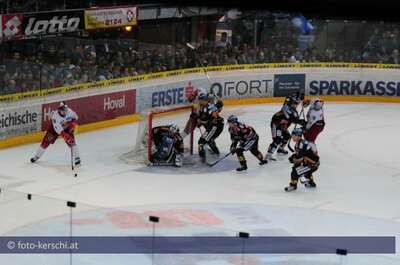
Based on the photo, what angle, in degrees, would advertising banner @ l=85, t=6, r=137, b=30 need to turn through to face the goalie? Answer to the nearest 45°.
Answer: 0° — it already faces them

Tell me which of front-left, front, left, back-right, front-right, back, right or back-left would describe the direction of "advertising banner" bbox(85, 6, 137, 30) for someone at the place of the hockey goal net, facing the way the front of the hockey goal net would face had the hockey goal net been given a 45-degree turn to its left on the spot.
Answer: left

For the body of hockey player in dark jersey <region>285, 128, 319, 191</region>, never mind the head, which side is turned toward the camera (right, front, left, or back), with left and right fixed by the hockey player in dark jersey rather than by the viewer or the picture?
left

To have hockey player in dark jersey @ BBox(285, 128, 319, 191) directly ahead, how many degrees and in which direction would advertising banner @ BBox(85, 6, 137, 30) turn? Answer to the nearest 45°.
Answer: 0° — it already faces them

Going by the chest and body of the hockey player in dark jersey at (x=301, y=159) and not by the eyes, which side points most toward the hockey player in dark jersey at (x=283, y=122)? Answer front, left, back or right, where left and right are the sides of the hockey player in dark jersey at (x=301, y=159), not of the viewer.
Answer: right

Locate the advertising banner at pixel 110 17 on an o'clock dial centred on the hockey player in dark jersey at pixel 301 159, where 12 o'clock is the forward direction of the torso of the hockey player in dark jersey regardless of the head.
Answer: The advertising banner is roughly at 2 o'clock from the hockey player in dark jersey.

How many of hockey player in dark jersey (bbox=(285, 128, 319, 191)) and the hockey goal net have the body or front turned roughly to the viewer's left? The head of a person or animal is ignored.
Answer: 1
